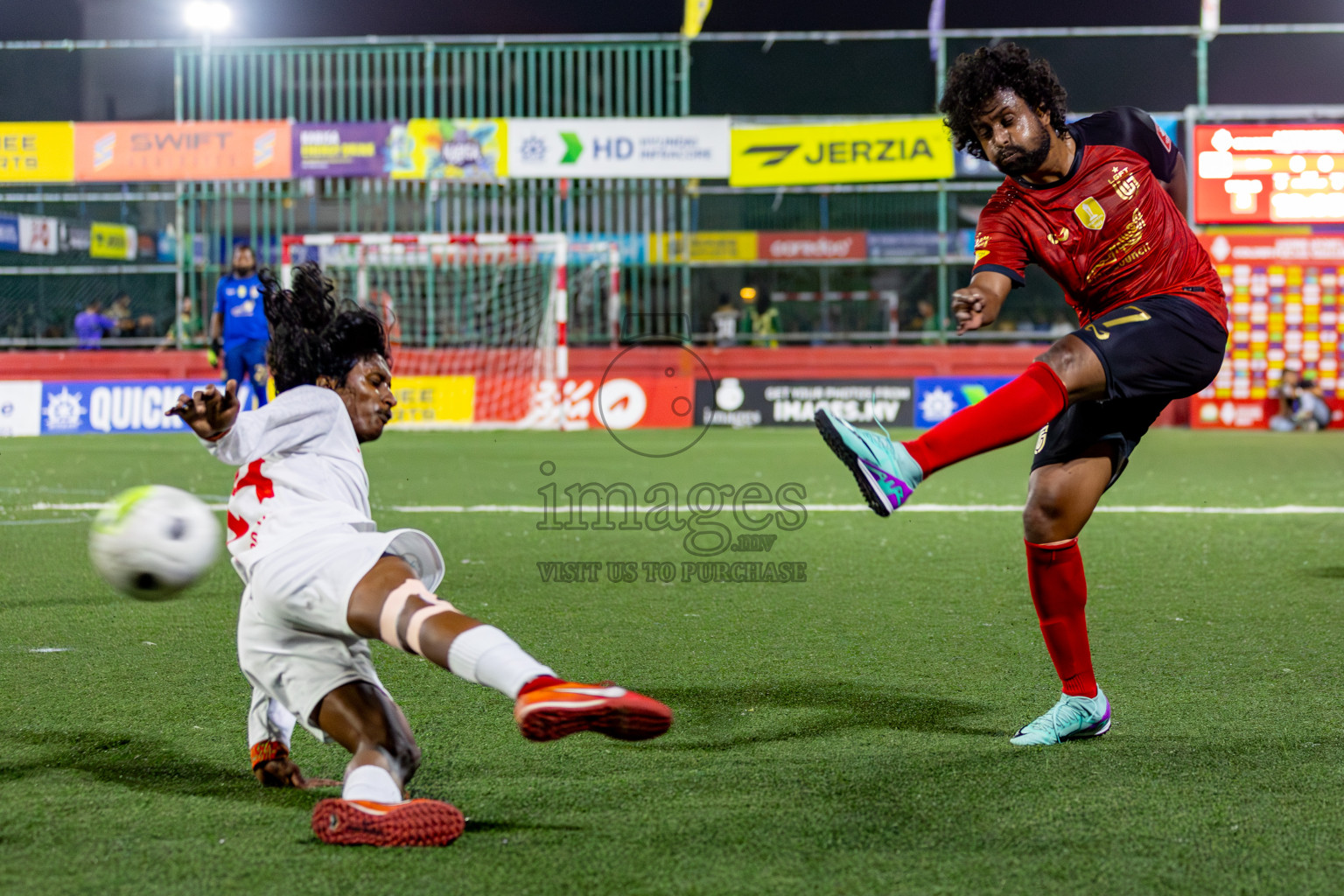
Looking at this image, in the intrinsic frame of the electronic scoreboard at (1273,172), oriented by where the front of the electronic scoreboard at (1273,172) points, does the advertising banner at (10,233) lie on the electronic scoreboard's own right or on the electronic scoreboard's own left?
on the electronic scoreboard's own right

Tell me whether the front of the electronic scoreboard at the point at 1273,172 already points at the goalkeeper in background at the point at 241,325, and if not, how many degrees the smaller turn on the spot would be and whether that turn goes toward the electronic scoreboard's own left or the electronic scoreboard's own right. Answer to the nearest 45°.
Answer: approximately 45° to the electronic scoreboard's own right

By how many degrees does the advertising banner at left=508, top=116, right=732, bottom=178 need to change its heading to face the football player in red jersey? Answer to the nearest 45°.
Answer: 0° — it already faces them

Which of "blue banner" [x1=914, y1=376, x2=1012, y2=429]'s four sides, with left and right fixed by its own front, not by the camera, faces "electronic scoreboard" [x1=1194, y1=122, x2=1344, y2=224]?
left

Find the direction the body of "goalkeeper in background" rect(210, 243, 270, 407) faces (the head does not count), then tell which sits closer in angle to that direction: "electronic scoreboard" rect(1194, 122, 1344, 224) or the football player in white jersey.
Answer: the football player in white jersey
